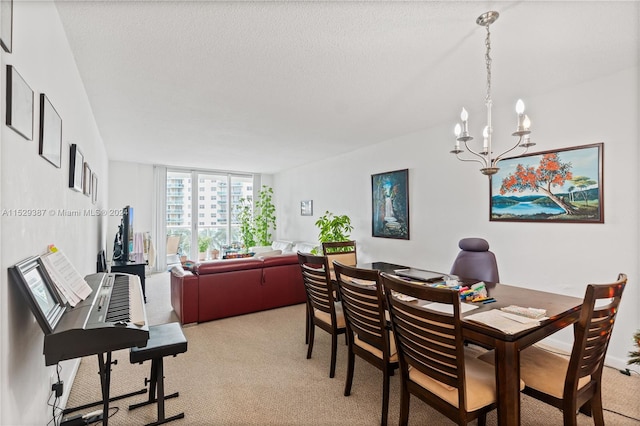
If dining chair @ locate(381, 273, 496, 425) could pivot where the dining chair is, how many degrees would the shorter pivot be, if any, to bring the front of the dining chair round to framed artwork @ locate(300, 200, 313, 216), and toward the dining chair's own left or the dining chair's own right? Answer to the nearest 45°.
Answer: approximately 90° to the dining chair's own left

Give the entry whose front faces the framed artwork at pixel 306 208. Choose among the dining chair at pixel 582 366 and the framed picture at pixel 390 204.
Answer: the dining chair

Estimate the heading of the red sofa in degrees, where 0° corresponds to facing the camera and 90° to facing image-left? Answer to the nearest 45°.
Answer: approximately 135°

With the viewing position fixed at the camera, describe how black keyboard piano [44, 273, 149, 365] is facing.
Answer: facing to the right of the viewer

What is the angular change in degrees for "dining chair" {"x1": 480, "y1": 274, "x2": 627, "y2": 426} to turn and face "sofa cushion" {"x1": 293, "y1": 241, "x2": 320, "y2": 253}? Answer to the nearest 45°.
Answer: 0° — it already faces it

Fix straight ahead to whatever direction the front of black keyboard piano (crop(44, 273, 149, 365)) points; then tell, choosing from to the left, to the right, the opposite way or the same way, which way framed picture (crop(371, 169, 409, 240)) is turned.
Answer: the opposite way

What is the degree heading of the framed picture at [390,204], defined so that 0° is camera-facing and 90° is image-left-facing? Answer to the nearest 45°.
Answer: approximately 45°

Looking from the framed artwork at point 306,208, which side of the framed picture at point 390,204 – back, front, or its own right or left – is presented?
right

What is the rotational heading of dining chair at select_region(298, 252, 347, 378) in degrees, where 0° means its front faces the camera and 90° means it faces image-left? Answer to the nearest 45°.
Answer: approximately 225°

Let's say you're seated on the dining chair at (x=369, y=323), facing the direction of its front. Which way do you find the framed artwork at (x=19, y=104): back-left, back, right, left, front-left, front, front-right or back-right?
back
